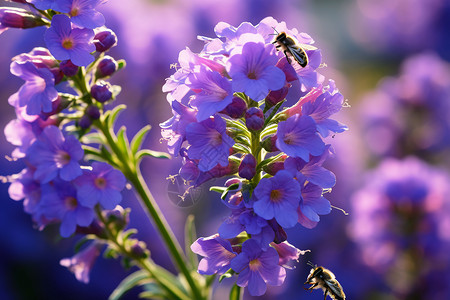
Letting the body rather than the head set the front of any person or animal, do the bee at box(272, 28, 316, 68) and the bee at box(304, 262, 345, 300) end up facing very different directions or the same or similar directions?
same or similar directions

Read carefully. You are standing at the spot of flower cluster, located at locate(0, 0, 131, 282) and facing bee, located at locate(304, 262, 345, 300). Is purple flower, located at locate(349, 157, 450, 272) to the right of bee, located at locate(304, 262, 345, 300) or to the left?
left

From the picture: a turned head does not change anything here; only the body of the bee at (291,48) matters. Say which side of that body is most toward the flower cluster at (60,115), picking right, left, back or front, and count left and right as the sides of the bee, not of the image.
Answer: front

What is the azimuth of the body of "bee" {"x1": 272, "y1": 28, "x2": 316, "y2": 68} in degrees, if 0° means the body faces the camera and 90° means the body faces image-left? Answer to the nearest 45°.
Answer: approximately 90°

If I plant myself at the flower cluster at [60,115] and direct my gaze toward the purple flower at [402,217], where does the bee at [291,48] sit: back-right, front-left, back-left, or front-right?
front-right

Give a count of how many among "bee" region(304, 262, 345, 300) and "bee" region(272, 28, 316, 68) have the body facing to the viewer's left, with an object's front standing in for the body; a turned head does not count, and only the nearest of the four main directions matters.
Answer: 2

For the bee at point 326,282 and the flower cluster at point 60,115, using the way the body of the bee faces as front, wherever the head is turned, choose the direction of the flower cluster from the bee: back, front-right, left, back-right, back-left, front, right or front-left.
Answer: front

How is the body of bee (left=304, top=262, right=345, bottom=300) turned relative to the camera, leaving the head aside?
to the viewer's left

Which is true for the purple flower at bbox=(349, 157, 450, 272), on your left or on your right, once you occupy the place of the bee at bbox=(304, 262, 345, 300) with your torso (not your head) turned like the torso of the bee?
on your right
